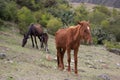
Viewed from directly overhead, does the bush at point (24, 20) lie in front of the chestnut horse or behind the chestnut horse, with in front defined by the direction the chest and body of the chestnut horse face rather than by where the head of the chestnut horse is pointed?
behind

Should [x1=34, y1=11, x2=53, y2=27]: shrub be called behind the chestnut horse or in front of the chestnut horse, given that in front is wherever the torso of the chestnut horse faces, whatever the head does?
behind

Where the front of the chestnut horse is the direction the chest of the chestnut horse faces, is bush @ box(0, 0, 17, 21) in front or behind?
behind
